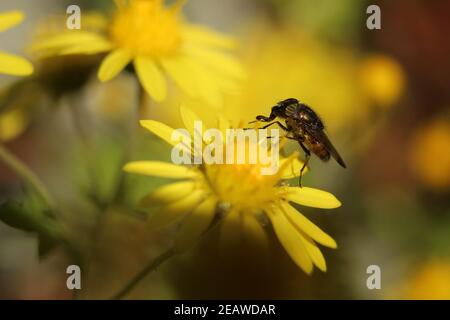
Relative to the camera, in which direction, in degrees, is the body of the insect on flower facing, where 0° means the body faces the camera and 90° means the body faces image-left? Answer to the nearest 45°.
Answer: approximately 90°
